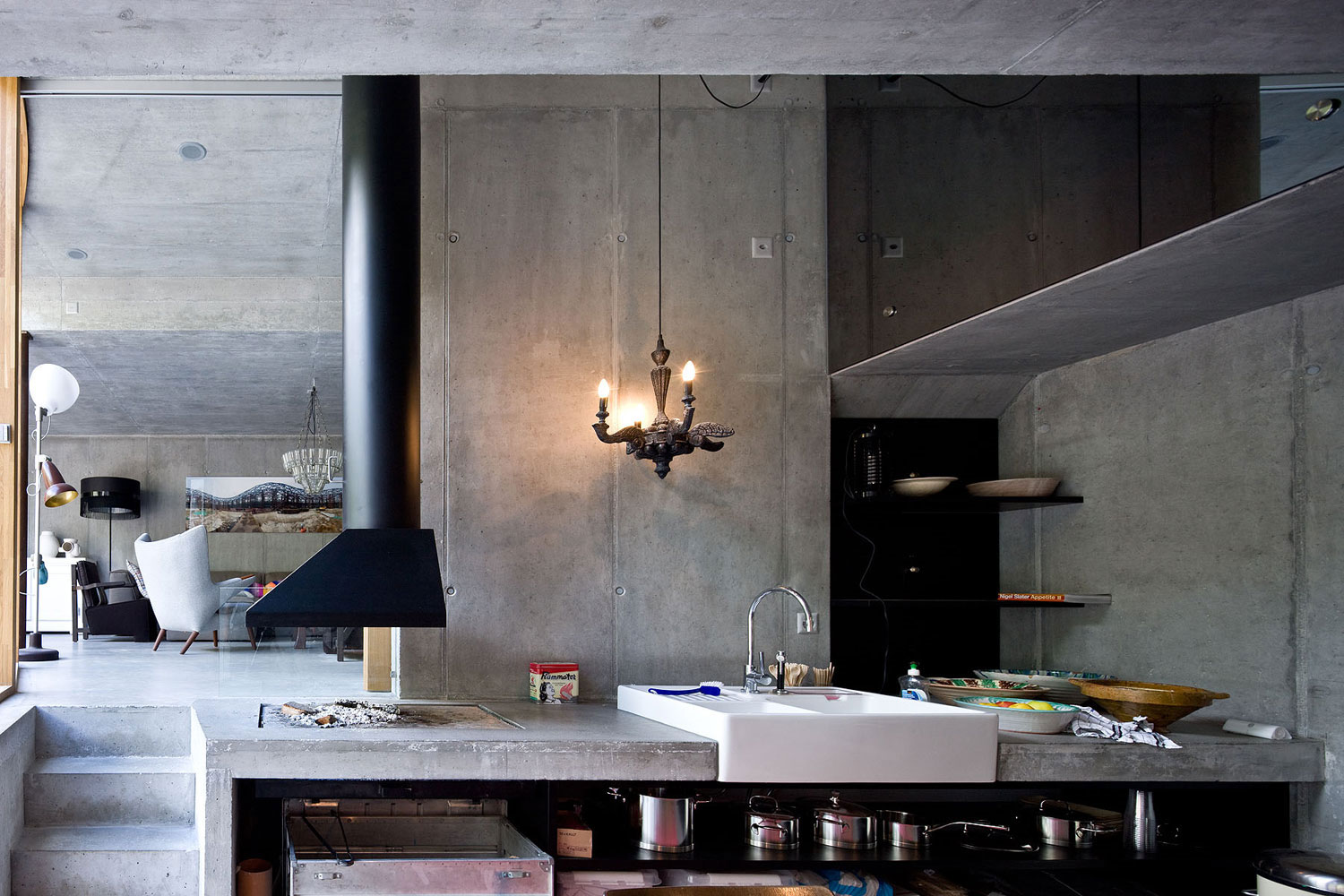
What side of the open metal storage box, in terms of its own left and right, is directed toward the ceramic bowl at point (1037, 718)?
left

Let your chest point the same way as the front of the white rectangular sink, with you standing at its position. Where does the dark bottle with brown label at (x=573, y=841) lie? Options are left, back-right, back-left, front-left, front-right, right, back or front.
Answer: right

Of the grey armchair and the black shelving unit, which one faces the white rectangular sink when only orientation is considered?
the black shelving unit

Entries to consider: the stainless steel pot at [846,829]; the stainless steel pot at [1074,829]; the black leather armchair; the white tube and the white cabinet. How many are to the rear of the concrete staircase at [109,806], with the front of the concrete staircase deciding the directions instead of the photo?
2

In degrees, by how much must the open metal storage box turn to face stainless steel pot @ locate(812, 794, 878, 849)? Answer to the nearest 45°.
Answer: approximately 90° to its left

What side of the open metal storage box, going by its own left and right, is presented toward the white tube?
left

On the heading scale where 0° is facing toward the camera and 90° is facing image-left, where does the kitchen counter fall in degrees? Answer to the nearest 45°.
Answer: approximately 0°

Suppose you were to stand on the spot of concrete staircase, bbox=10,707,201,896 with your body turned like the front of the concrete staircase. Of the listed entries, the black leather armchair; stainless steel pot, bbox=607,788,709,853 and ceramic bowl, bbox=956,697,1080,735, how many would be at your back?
1
